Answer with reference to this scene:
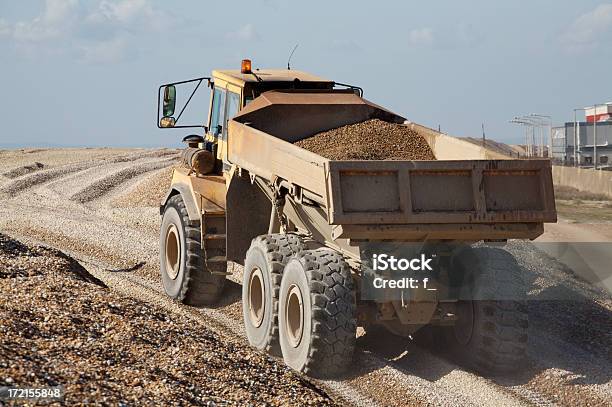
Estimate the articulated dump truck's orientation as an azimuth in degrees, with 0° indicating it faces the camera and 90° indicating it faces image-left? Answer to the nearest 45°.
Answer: approximately 135°
